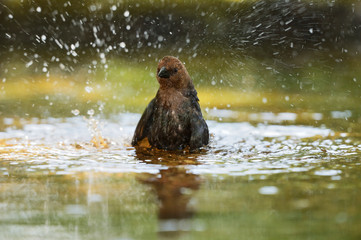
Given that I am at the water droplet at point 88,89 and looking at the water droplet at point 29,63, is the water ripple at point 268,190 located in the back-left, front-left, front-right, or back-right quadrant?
back-left

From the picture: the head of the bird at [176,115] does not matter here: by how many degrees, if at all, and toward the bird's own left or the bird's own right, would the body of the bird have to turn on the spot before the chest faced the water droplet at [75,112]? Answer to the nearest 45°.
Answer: approximately 135° to the bird's own right

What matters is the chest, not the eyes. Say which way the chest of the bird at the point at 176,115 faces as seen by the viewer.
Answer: toward the camera

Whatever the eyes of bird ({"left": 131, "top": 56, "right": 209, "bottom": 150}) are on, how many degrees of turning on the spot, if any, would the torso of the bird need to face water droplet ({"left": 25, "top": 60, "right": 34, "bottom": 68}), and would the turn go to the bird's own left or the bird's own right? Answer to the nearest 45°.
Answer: approximately 135° to the bird's own right
